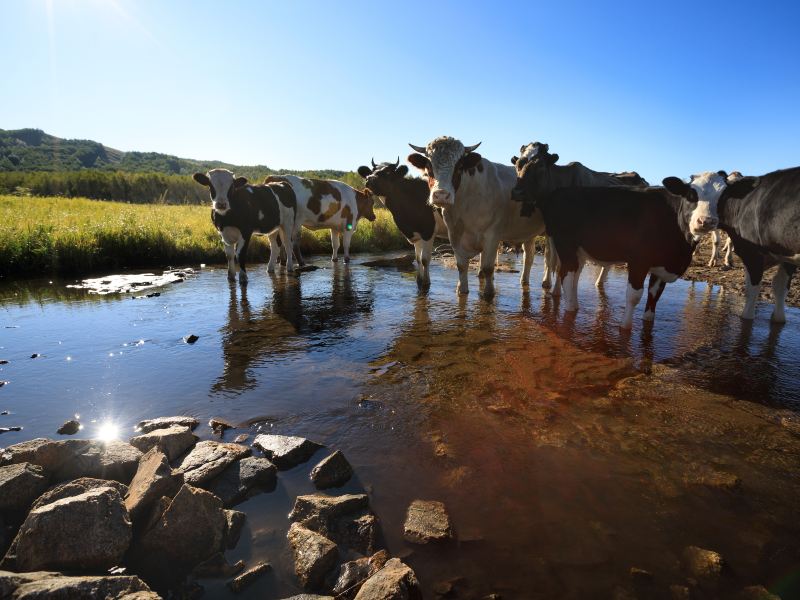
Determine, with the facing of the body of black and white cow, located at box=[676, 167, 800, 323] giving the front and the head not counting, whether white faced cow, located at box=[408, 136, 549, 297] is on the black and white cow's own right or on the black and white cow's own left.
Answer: on the black and white cow's own right

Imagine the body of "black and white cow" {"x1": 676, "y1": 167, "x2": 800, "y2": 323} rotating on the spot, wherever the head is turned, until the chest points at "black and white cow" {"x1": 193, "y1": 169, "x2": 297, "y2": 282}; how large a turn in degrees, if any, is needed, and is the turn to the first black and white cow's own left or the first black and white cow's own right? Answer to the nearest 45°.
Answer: approximately 45° to the first black and white cow's own right

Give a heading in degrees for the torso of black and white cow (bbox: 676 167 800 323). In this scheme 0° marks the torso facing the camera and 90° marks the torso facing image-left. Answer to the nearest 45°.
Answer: approximately 45°

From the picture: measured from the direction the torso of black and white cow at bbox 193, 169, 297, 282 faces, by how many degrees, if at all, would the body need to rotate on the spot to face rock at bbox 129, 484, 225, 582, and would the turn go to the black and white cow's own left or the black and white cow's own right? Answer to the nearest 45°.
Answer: approximately 45° to the black and white cow's own left

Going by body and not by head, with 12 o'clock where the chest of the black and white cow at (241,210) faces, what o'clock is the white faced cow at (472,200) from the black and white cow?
The white faced cow is roughly at 9 o'clock from the black and white cow.

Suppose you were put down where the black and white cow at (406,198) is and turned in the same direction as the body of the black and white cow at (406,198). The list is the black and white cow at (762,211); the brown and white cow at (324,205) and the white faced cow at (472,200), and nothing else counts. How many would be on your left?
2

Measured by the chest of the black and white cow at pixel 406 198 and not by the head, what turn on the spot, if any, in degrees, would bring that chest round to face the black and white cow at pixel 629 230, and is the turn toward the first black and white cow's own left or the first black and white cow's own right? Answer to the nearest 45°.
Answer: approximately 90° to the first black and white cow's own left
